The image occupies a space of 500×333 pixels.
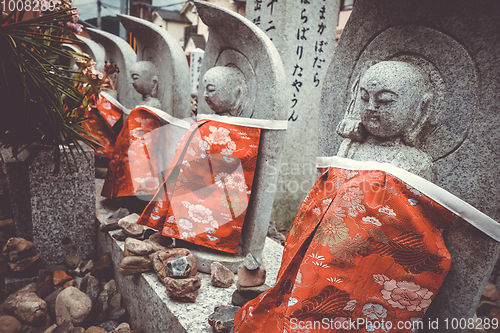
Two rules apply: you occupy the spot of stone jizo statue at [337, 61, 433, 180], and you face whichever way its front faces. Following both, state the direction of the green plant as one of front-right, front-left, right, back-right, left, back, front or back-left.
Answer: front-right

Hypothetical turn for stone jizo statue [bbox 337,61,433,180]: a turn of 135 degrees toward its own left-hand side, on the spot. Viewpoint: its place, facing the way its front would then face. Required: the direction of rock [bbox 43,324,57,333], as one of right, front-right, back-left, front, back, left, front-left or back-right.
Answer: back

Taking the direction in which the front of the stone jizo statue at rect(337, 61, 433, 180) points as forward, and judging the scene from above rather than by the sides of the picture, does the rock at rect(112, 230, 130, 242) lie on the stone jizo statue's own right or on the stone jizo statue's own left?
on the stone jizo statue's own right

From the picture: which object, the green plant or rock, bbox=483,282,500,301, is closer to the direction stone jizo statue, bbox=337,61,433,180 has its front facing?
the green plant

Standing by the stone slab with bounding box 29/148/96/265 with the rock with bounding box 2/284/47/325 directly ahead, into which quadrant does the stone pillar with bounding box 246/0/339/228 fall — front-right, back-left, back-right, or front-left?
back-left

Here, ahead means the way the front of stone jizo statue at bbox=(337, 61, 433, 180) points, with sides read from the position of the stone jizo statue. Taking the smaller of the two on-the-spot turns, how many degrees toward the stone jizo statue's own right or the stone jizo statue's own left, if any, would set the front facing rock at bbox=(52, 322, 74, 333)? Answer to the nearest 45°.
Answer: approximately 45° to the stone jizo statue's own right

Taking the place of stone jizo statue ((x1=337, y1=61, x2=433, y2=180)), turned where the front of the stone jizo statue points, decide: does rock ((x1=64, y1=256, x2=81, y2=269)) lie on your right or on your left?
on your right

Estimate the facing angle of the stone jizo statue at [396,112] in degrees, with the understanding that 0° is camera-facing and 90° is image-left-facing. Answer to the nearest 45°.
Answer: approximately 45°

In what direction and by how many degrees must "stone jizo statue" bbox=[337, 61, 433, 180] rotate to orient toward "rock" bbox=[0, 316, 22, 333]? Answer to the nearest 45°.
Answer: approximately 45° to its right

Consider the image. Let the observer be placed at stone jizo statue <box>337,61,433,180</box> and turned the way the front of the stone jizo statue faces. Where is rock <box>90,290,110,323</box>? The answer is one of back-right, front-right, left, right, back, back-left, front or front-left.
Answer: front-right
